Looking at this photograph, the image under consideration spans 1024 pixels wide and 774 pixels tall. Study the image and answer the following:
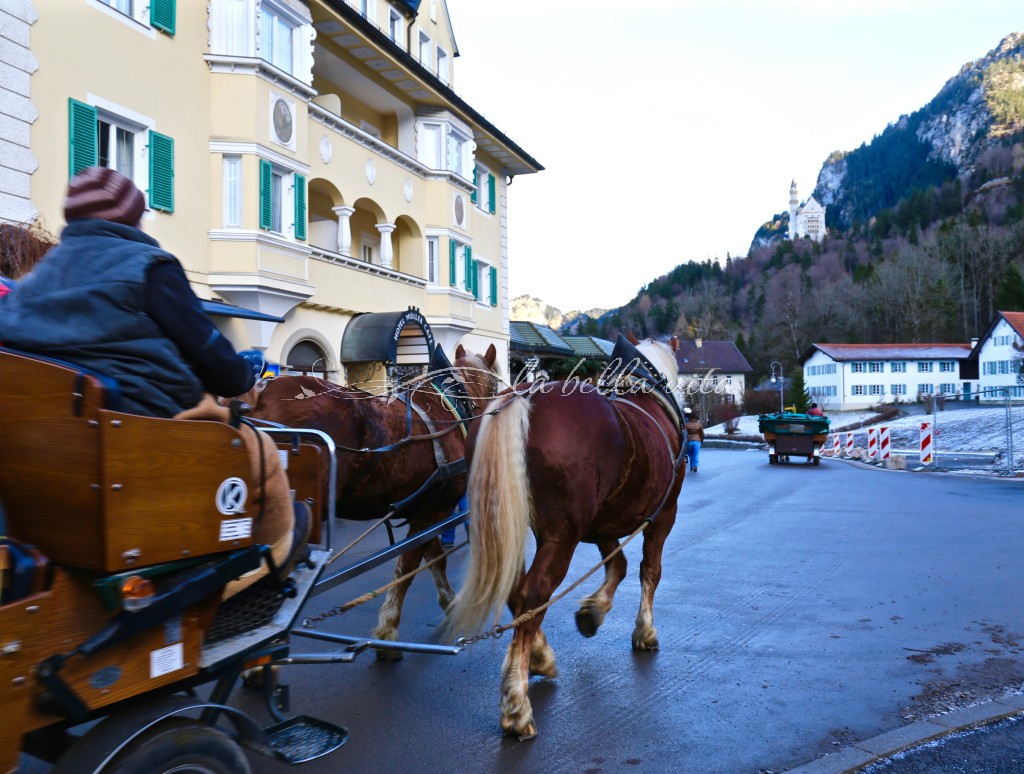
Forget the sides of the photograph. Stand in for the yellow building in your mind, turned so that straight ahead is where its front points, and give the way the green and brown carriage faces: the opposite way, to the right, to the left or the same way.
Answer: to the left

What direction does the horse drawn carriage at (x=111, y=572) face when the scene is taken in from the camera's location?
facing away from the viewer and to the right of the viewer

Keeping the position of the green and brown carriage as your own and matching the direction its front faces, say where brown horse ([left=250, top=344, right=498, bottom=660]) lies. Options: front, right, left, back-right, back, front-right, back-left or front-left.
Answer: back

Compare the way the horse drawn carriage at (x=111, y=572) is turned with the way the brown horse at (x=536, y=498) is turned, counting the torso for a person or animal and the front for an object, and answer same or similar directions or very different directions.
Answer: same or similar directions

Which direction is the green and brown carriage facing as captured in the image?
away from the camera

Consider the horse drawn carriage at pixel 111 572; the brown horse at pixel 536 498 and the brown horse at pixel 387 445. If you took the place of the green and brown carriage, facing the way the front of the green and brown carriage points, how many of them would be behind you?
3

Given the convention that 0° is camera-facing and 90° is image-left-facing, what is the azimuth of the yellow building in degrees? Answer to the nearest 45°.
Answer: approximately 315°

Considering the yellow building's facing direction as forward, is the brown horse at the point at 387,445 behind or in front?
in front

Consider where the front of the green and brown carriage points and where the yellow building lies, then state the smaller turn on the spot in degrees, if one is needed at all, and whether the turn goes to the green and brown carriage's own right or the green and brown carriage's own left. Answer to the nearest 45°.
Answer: approximately 135° to the green and brown carriage's own left

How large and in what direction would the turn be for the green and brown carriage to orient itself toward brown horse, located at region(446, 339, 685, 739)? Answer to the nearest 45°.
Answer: approximately 180°

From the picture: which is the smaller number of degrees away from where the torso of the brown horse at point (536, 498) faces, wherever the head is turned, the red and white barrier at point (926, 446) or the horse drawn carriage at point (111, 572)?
the red and white barrier

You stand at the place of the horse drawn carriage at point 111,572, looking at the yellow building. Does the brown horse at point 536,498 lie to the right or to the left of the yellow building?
right

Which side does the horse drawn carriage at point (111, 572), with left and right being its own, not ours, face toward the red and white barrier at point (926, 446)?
front

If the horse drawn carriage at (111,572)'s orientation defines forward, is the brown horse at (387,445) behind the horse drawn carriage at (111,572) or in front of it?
in front

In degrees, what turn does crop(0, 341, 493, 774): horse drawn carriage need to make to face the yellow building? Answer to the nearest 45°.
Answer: approximately 45° to its left

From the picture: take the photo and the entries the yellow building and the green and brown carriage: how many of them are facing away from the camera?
1

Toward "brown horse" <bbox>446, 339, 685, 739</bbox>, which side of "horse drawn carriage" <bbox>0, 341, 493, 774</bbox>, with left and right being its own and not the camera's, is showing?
front
